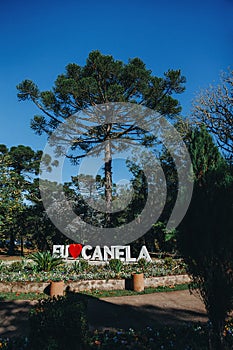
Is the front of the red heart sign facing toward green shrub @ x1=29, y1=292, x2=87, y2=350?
yes

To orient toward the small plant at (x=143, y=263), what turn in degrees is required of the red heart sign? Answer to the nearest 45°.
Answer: approximately 45° to its left

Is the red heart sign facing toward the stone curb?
yes

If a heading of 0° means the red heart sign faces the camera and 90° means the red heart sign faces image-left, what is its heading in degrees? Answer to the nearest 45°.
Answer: approximately 0°

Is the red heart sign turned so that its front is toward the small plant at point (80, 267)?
yes
